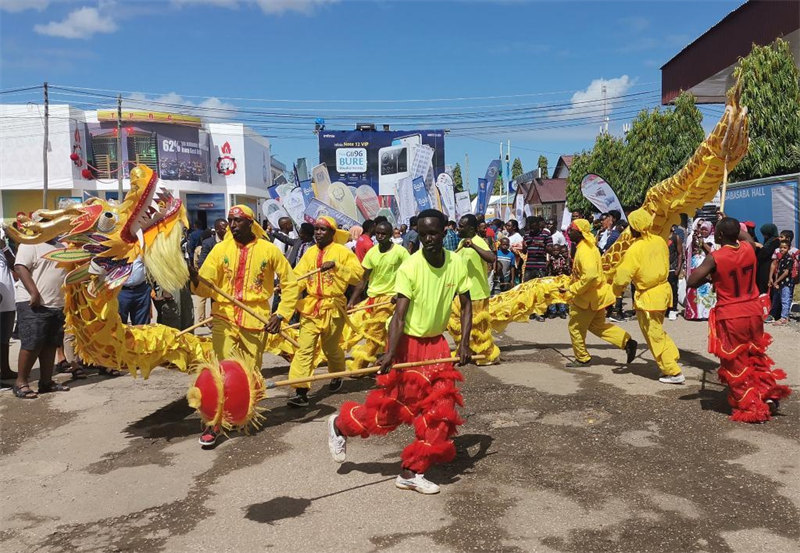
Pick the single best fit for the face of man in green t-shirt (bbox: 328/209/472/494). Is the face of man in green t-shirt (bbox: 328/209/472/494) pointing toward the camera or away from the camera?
toward the camera

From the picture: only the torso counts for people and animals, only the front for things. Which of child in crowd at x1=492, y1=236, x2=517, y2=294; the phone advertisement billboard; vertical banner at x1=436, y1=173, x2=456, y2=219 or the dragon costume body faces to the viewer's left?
the dragon costume body

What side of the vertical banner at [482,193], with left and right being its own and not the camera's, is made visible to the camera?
front

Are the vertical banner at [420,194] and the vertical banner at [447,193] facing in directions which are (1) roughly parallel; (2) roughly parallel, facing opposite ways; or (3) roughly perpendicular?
roughly parallel

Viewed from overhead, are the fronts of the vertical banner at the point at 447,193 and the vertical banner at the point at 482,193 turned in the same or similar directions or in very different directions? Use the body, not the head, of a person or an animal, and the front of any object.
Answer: same or similar directions

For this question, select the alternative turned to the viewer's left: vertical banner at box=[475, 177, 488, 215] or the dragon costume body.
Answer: the dragon costume body

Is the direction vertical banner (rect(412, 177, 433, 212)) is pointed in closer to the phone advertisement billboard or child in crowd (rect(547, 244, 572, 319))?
the child in crowd

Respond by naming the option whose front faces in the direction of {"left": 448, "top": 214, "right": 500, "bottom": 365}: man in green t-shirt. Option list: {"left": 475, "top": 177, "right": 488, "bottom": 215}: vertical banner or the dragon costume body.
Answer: the vertical banner

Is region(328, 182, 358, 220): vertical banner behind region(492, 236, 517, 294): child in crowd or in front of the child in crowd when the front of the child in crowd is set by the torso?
behind

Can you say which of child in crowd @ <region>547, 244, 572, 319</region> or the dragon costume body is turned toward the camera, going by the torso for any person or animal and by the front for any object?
the child in crowd

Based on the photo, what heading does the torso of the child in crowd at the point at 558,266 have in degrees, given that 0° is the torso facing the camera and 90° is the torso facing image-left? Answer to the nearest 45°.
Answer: approximately 0°

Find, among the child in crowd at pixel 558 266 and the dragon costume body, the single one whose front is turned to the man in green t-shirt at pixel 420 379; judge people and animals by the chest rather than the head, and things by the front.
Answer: the child in crowd

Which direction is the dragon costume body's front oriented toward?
to the viewer's left
